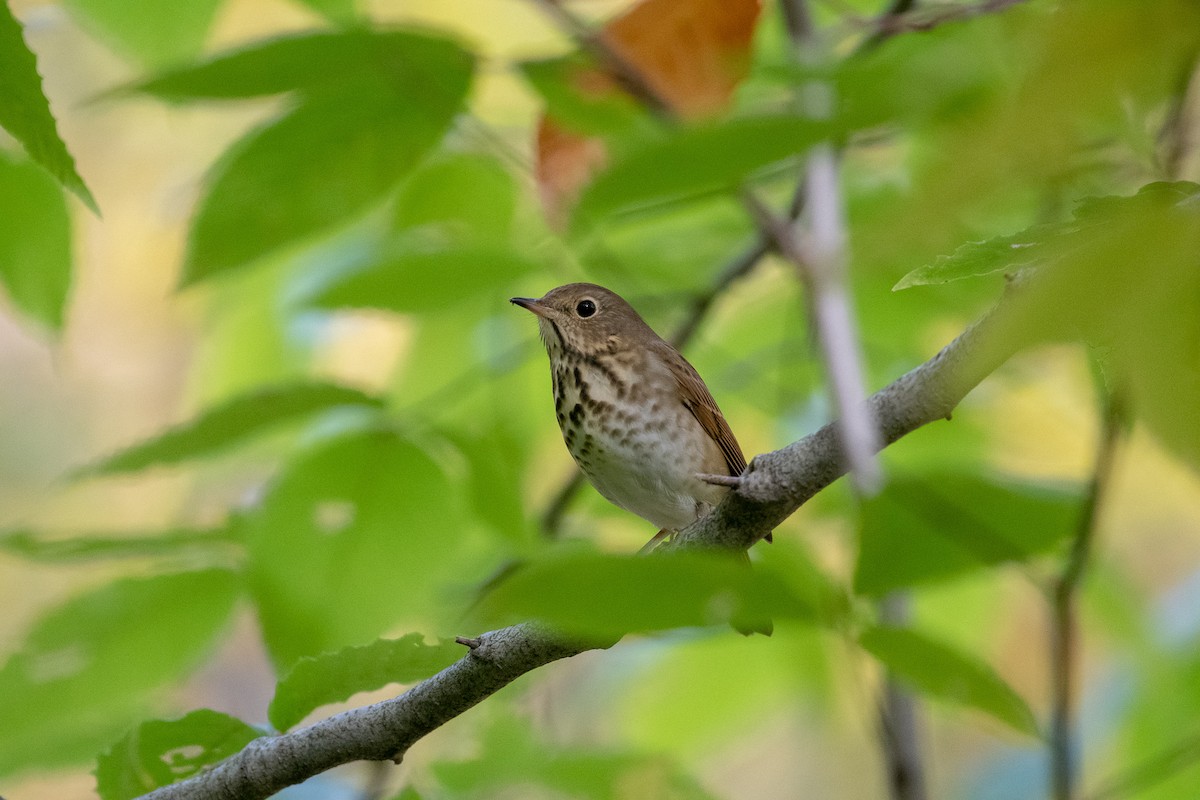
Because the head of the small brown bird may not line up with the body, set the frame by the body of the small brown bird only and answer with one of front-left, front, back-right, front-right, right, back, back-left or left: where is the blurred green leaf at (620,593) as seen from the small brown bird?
front-left

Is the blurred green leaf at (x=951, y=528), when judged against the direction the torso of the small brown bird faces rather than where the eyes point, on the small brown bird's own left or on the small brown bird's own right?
on the small brown bird's own left

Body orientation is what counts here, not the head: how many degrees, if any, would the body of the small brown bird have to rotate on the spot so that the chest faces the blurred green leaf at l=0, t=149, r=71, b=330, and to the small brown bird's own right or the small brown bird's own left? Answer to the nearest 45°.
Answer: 0° — it already faces it

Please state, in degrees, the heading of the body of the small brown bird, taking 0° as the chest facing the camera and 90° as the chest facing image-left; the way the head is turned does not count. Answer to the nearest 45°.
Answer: approximately 45°

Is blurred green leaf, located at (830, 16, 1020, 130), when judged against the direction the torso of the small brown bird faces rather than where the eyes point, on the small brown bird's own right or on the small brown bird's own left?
on the small brown bird's own left
